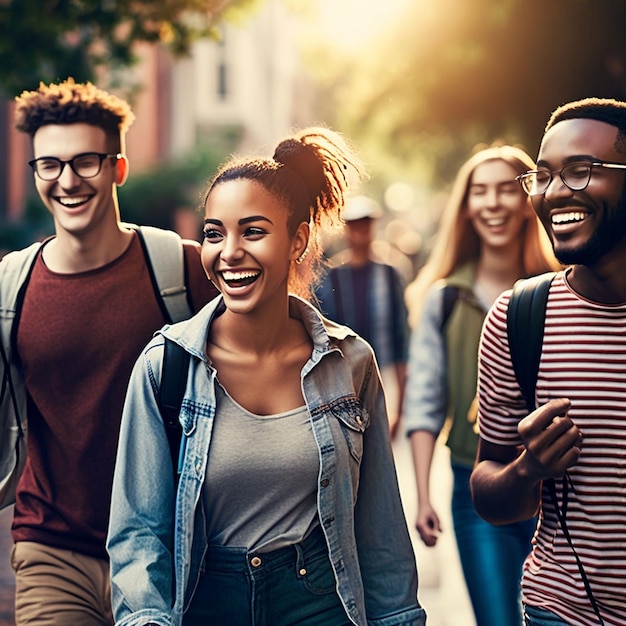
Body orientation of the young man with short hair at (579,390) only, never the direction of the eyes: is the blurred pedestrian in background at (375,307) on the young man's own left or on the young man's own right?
on the young man's own right

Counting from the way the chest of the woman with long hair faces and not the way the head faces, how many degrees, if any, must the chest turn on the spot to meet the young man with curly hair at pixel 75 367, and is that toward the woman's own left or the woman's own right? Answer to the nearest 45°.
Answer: approximately 45° to the woman's own right

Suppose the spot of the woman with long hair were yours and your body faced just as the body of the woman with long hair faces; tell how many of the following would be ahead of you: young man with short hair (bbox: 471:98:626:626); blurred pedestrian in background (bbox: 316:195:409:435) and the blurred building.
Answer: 1

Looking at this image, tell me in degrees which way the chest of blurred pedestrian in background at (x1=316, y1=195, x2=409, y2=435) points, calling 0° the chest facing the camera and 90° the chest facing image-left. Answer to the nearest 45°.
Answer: approximately 0°

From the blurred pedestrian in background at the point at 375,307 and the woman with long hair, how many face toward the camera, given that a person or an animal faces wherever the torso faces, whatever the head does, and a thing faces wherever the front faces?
2

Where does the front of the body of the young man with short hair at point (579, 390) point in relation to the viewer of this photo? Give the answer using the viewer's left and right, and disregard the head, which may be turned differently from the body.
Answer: facing the viewer and to the left of the viewer

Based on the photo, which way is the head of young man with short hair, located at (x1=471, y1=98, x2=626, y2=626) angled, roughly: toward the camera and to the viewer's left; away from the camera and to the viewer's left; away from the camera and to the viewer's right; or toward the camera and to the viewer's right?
toward the camera and to the viewer's left

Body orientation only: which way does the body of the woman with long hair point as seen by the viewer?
toward the camera

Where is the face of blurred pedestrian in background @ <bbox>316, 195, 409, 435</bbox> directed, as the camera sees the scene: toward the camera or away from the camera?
toward the camera

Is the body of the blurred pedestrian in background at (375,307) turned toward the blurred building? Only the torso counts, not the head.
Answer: no

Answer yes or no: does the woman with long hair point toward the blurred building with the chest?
no
